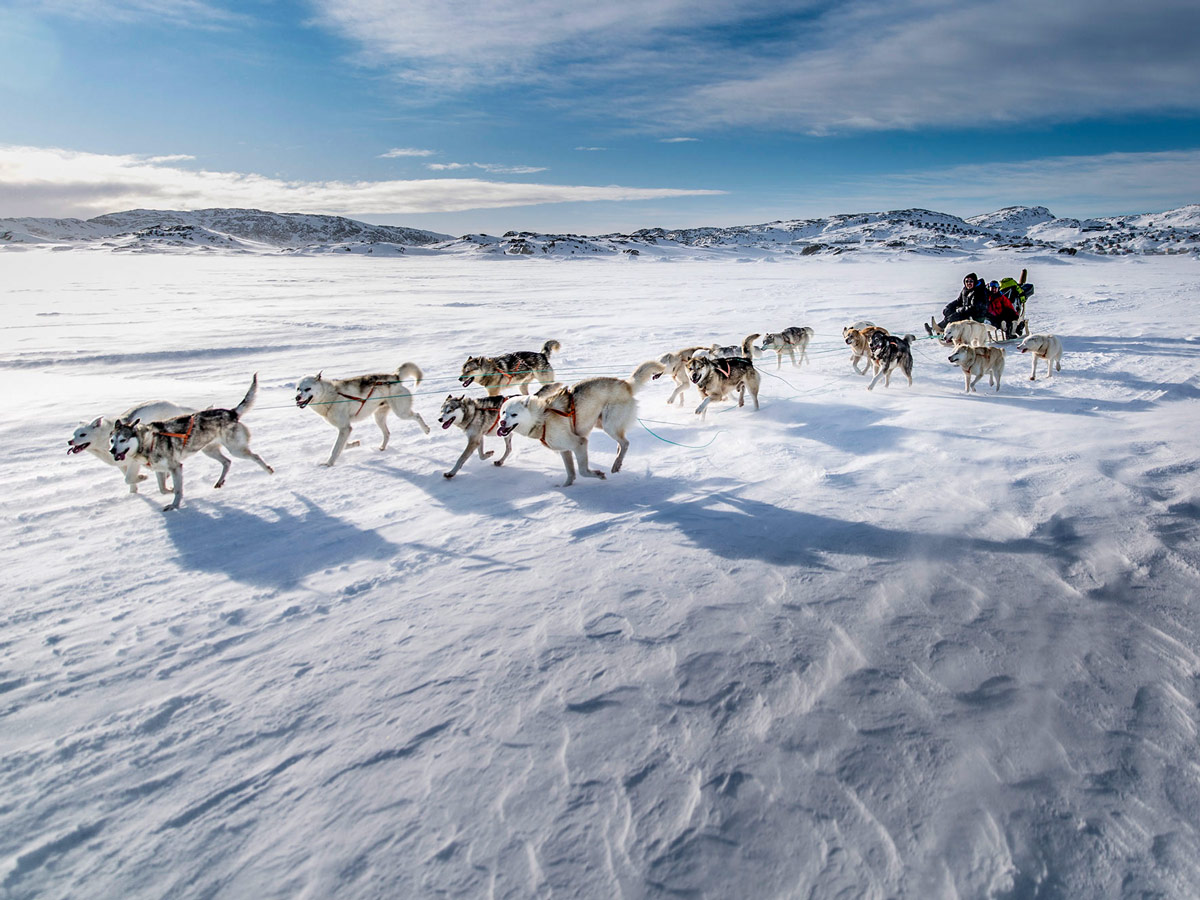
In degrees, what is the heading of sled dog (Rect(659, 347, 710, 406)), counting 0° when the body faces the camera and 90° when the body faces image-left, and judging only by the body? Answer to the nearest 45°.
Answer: approximately 45°

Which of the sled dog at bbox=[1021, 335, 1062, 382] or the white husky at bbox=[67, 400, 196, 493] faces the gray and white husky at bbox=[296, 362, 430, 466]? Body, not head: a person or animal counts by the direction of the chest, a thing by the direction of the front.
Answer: the sled dog

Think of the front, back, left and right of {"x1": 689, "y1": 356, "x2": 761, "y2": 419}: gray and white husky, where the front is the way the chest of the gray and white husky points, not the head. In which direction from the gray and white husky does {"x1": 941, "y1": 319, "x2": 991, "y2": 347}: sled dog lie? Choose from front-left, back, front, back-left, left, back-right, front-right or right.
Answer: back

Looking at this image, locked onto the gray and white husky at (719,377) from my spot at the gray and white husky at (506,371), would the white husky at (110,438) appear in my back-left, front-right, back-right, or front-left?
back-right

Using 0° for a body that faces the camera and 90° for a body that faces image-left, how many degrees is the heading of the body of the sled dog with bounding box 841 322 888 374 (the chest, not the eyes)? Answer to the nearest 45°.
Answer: approximately 45°

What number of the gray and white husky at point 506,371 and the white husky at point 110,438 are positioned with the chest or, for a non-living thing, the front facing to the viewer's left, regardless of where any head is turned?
2

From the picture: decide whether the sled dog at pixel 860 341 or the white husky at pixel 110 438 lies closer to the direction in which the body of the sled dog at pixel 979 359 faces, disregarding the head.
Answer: the white husky

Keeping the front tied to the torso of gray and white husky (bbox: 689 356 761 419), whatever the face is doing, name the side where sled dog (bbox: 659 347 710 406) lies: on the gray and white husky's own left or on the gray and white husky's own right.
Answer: on the gray and white husky's own right

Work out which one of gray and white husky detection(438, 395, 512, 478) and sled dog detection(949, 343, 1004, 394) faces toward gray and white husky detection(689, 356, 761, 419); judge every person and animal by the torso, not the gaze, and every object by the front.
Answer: the sled dog

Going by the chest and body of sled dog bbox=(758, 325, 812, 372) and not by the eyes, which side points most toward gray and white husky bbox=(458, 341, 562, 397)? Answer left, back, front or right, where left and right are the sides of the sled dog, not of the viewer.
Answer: front

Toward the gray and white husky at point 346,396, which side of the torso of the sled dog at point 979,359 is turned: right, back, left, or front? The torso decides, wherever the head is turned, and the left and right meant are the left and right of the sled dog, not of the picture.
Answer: front

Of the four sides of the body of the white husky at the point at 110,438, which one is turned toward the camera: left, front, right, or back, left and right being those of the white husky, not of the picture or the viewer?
left

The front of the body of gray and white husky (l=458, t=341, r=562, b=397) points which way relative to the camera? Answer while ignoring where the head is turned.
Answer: to the viewer's left

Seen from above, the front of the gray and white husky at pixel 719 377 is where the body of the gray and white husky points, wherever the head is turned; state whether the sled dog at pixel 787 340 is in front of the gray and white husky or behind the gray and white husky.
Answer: behind

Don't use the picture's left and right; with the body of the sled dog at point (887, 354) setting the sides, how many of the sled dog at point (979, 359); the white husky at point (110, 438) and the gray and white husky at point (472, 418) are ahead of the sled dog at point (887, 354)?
2

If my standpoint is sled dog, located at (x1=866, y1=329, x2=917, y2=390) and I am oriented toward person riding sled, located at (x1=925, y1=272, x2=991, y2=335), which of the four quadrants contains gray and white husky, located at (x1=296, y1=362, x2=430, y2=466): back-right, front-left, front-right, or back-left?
back-left

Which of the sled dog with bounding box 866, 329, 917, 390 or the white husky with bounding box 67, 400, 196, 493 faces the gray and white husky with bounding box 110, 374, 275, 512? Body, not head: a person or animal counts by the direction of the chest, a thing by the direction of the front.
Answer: the sled dog
